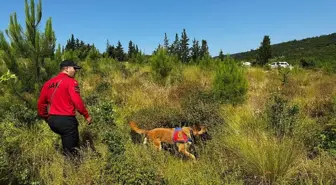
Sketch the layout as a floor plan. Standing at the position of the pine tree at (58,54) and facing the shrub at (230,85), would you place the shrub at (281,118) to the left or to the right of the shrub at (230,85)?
right

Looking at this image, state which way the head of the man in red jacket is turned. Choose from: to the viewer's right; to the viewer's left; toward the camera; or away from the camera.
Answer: to the viewer's right

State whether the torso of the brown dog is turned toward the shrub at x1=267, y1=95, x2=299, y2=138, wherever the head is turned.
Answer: yes

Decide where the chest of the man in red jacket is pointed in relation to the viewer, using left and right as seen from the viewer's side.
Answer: facing away from the viewer and to the right of the viewer

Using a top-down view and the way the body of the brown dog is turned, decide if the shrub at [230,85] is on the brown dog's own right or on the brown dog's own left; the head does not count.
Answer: on the brown dog's own left

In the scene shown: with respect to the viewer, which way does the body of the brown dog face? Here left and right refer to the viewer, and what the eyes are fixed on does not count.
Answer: facing to the right of the viewer

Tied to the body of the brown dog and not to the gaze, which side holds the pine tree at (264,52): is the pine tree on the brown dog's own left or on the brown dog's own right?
on the brown dog's own left

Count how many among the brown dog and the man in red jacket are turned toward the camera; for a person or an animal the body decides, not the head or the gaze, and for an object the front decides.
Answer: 0

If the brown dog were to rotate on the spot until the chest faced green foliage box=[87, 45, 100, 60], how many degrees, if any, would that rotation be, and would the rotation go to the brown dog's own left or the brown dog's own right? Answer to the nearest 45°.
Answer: approximately 90° to the brown dog's own left

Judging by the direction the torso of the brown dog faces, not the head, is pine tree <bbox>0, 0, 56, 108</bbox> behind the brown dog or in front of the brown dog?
behind
